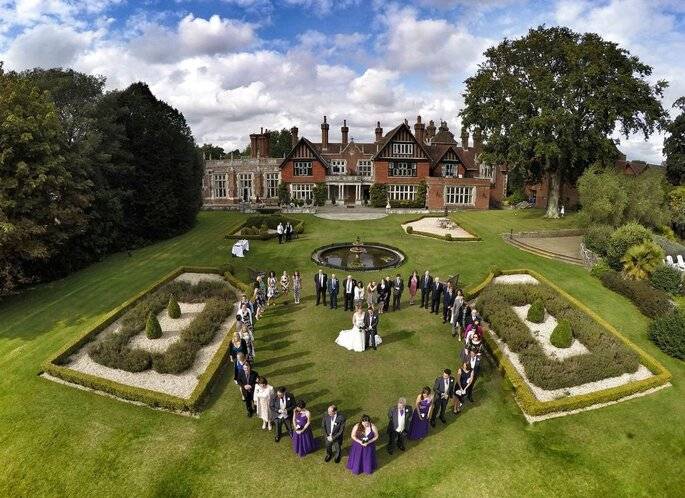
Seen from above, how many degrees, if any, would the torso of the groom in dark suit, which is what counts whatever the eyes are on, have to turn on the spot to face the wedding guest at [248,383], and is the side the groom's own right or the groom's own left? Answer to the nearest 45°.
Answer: approximately 45° to the groom's own right

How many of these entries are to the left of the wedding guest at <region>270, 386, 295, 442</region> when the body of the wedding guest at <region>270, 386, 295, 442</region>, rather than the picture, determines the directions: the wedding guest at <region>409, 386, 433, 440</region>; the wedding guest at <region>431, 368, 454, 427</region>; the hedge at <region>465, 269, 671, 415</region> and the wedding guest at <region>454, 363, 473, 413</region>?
4

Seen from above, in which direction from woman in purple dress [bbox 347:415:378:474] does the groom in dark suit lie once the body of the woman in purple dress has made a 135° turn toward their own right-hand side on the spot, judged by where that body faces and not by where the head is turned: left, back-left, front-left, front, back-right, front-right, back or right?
front-right

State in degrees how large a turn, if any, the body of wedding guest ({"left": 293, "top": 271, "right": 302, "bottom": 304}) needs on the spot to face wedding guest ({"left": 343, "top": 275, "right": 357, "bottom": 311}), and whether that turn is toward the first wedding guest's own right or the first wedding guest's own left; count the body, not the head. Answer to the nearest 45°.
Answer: approximately 45° to the first wedding guest's own left

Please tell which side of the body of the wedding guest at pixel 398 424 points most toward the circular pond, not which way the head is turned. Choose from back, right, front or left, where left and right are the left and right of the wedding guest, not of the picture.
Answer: back

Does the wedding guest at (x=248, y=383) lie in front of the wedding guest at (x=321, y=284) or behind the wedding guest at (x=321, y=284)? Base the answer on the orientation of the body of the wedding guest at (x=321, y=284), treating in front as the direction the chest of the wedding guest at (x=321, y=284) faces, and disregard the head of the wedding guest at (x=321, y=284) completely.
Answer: in front

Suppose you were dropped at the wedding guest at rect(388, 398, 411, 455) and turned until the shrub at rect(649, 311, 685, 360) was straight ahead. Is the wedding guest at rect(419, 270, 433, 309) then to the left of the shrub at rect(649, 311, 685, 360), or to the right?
left

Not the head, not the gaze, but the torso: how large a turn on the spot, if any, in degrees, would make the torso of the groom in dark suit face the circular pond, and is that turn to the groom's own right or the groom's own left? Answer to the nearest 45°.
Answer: approximately 180°

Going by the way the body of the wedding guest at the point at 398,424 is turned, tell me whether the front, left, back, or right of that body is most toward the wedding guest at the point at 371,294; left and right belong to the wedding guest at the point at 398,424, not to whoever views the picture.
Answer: back

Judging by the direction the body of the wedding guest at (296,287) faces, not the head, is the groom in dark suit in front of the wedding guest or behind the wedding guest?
in front

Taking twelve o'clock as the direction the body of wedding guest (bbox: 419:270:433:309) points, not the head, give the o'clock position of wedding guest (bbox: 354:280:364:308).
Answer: wedding guest (bbox: 354:280:364:308) is roughly at 2 o'clock from wedding guest (bbox: 419:270:433:309).

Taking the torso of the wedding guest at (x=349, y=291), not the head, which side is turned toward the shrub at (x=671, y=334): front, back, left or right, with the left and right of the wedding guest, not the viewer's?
left

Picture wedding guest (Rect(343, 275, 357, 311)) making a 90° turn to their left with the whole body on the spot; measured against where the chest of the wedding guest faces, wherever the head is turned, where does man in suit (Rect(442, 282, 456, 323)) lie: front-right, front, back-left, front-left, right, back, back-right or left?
front
